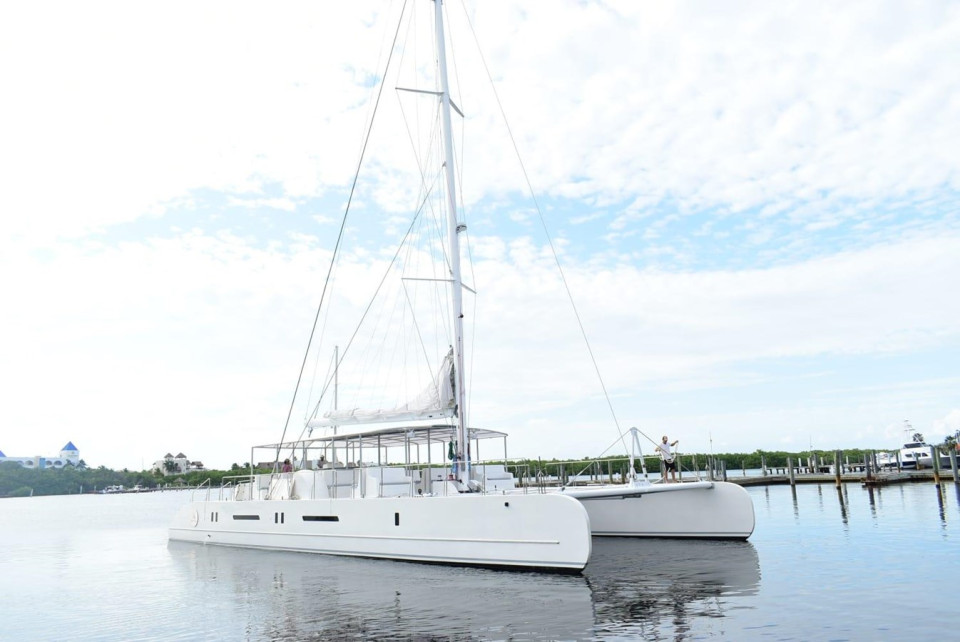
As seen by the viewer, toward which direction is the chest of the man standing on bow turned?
toward the camera
